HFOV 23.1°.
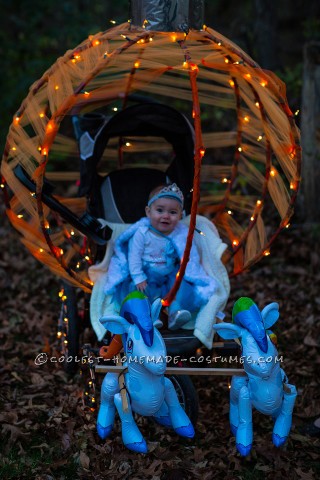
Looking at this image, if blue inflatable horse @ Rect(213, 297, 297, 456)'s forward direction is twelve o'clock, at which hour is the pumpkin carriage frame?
The pumpkin carriage frame is roughly at 5 o'clock from the blue inflatable horse.

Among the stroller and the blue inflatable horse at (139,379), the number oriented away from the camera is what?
0

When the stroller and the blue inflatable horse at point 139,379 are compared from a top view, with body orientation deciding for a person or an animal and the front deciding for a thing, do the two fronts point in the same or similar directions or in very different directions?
same or similar directions

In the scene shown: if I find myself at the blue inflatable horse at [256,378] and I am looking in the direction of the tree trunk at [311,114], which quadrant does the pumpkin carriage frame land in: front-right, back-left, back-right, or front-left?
front-left

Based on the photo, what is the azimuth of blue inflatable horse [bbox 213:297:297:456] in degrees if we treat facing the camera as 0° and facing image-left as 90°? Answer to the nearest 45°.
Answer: approximately 0°

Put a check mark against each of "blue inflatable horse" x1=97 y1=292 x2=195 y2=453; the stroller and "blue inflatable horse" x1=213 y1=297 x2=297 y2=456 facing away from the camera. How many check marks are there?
0

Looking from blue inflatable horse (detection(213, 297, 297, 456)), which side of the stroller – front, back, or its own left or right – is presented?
front

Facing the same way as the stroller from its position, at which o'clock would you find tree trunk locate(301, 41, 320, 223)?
The tree trunk is roughly at 9 o'clock from the stroller.

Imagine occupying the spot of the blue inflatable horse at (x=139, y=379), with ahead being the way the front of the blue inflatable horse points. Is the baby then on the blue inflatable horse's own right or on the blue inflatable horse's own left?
on the blue inflatable horse's own left

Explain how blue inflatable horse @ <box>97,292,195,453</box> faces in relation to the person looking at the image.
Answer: facing the viewer and to the right of the viewer

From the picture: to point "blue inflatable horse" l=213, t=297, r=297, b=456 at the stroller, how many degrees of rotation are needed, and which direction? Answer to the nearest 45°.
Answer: approximately 135° to its right

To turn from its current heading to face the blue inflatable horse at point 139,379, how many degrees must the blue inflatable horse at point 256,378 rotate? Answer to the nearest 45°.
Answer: approximately 90° to its right
